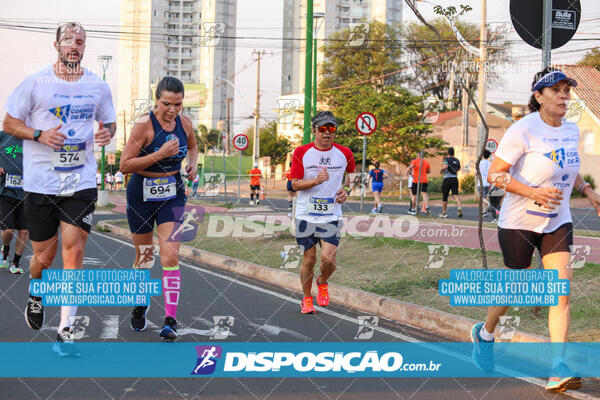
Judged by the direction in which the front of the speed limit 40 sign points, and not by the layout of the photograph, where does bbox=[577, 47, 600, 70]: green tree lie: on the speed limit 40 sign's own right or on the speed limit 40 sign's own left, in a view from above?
on the speed limit 40 sign's own left

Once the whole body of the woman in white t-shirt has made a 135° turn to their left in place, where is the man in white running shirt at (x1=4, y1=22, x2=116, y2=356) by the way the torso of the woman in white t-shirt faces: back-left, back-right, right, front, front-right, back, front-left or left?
left

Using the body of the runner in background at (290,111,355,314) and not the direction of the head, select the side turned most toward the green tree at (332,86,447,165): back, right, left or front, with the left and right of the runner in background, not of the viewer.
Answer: back

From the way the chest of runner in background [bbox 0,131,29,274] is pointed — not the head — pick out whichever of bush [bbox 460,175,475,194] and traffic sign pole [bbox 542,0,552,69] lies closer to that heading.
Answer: the traffic sign pole

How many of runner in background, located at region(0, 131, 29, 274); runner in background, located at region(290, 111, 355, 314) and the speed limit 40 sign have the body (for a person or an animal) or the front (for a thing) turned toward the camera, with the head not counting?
3

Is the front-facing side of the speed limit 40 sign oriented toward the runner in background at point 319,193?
yes

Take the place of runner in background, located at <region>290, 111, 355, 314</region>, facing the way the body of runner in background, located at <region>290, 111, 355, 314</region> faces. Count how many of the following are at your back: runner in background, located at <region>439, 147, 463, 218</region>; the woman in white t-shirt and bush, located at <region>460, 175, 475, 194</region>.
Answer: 2
